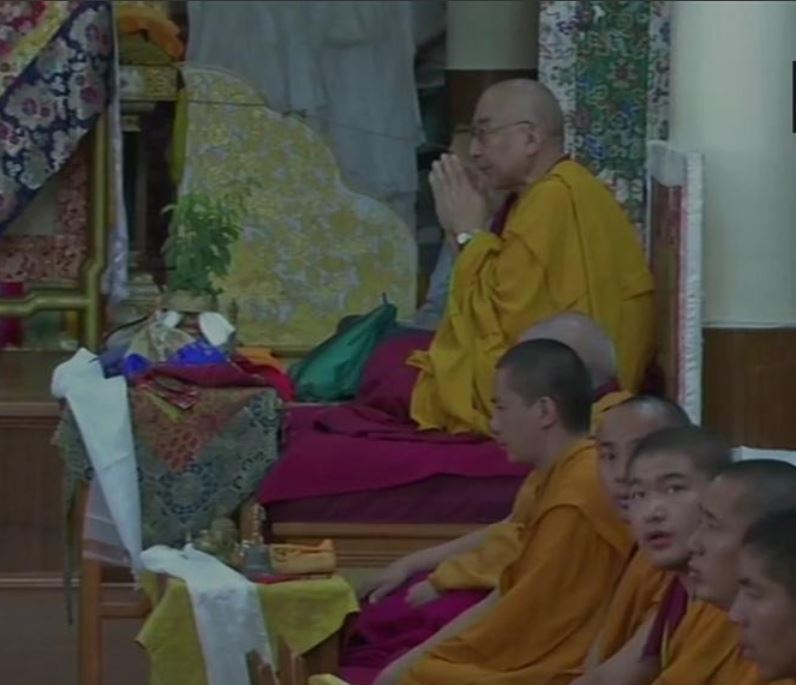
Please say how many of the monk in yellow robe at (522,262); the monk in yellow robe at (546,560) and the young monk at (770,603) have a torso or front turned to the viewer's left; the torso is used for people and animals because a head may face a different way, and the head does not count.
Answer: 3

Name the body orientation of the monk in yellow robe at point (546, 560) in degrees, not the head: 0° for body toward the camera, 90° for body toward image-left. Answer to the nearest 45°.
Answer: approximately 90°

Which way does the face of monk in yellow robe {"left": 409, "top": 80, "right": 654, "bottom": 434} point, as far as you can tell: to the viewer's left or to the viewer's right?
to the viewer's left

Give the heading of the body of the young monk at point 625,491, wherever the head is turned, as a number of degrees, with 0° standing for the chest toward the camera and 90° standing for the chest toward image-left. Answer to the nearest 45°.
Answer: approximately 45°

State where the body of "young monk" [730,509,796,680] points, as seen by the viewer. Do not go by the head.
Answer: to the viewer's left

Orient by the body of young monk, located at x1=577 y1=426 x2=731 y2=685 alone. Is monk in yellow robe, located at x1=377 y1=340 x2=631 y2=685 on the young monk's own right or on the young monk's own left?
on the young monk's own right

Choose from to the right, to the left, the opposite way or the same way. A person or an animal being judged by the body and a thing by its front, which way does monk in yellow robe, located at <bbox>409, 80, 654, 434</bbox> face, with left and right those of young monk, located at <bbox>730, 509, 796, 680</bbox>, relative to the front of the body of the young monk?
the same way

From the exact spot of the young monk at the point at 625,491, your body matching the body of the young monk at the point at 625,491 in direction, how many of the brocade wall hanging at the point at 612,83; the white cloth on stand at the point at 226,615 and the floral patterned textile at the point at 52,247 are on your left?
0

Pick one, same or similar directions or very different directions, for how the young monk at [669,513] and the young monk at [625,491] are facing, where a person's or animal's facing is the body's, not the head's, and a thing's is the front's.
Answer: same or similar directions

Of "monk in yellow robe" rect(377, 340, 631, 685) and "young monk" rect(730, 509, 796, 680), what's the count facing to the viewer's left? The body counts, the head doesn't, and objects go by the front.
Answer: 2

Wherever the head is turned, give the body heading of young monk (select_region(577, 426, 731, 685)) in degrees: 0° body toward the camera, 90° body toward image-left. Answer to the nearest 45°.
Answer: approximately 45°

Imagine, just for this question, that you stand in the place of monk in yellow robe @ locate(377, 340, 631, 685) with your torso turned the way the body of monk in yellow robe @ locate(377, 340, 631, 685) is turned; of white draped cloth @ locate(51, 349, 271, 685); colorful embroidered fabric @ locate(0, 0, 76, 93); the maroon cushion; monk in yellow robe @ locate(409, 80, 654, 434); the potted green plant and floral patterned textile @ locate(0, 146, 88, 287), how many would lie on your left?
0

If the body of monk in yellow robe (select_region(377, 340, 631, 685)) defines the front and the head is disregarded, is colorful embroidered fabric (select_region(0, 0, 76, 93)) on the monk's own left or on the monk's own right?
on the monk's own right

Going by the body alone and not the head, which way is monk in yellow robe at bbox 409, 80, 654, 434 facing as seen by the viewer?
to the viewer's left

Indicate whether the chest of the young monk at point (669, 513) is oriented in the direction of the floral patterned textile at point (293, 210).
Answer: no

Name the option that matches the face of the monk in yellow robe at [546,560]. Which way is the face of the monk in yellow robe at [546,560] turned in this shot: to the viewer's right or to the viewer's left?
to the viewer's left

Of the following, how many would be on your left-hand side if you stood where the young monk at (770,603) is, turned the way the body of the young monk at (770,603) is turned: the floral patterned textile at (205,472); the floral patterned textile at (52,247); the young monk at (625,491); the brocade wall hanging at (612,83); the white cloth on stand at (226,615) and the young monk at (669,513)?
0
